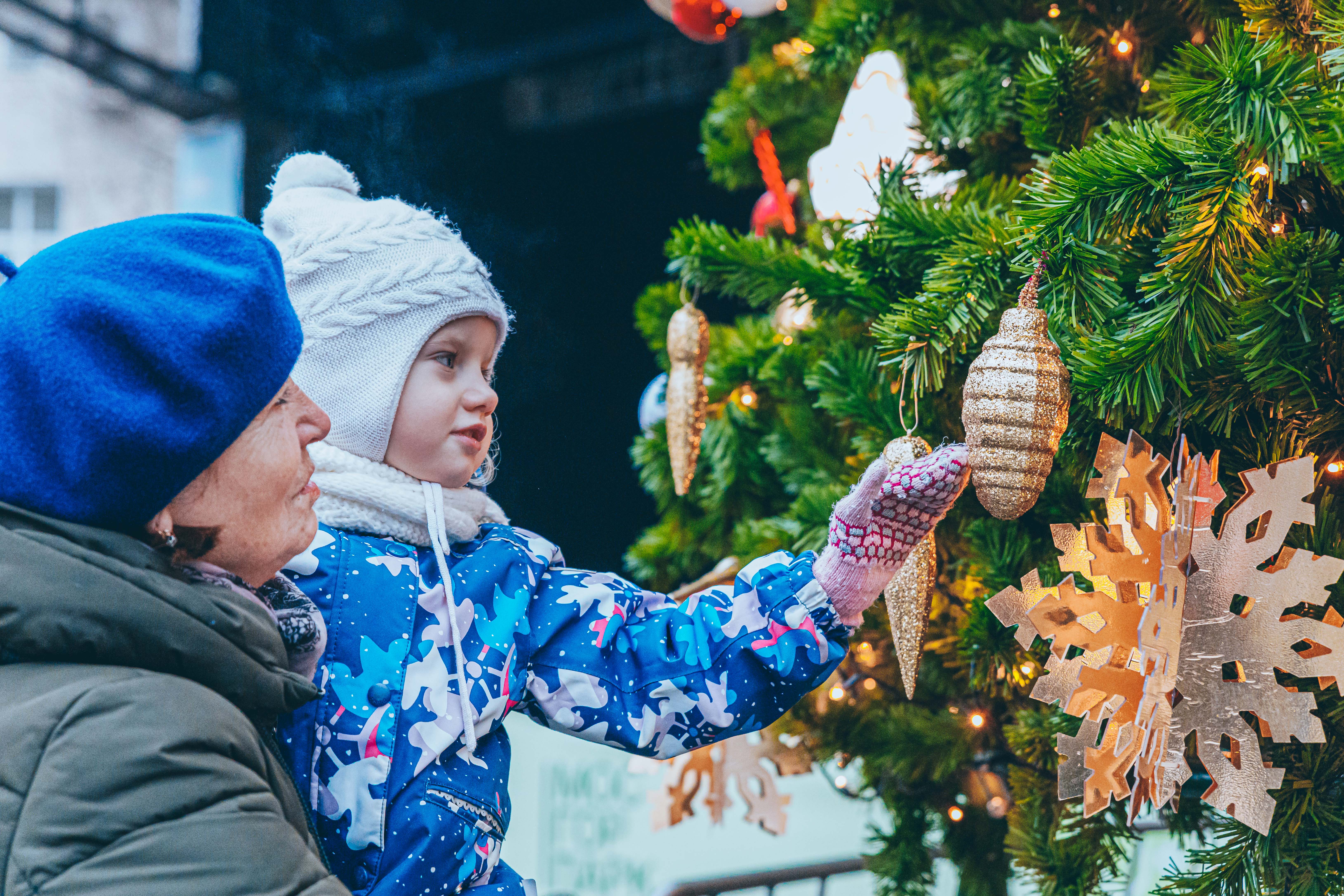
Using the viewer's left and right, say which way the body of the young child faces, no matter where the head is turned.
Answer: facing the viewer and to the right of the viewer

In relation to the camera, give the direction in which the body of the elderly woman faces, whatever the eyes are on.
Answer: to the viewer's right

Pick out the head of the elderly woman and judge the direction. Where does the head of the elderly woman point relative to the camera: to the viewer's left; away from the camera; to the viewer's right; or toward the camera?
to the viewer's right
